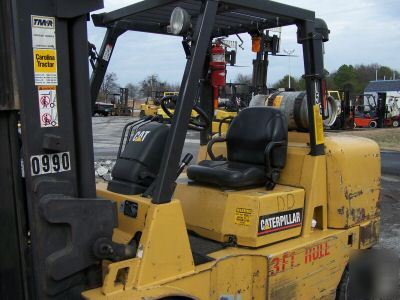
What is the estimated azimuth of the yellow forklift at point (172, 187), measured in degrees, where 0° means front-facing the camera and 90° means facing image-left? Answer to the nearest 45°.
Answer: approximately 45°
